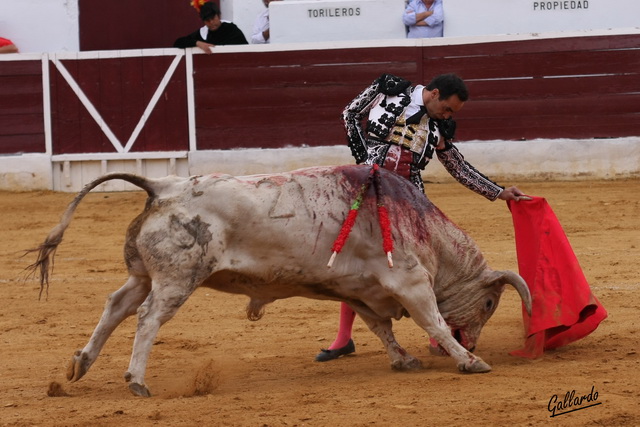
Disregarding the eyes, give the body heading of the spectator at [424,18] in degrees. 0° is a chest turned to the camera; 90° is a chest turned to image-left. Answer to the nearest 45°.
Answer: approximately 0°

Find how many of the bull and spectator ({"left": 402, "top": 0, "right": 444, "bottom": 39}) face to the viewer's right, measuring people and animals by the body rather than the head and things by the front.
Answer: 1

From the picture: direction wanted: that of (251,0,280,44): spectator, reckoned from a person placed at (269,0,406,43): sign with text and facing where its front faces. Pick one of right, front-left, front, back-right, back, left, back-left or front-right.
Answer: right

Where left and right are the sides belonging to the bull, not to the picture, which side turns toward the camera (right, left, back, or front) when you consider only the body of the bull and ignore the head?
right

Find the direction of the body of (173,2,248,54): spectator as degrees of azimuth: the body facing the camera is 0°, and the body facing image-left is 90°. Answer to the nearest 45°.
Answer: approximately 0°

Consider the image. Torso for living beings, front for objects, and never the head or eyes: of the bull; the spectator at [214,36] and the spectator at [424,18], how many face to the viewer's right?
1

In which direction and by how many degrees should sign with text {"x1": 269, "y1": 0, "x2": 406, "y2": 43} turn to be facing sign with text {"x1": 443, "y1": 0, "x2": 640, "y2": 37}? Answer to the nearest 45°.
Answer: approximately 90° to its left

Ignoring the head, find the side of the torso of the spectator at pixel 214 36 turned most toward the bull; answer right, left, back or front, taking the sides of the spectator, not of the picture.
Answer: front

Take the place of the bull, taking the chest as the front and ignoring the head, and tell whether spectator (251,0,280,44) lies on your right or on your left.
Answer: on your left

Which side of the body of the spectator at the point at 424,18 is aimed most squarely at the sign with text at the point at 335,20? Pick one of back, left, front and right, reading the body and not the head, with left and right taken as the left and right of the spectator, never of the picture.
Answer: right

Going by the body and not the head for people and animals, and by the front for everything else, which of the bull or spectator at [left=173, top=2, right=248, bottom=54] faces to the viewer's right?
the bull

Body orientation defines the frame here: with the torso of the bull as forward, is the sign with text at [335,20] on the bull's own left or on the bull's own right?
on the bull's own left

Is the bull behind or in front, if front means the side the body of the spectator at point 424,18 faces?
in front

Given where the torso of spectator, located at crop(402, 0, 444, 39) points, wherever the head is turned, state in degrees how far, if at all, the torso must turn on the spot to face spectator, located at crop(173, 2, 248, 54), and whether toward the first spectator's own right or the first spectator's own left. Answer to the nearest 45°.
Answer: approximately 90° to the first spectator's own right
